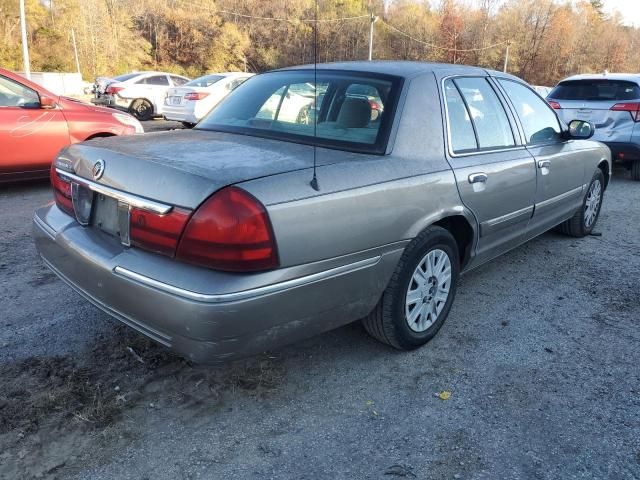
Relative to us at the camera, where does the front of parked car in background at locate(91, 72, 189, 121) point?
facing away from the viewer and to the right of the viewer

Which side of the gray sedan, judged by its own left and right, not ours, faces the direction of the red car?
left

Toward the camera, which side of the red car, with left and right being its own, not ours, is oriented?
right

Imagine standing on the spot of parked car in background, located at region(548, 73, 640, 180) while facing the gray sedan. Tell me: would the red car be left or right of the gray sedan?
right

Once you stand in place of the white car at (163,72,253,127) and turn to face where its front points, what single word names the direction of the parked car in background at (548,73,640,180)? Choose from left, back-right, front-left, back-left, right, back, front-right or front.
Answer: right

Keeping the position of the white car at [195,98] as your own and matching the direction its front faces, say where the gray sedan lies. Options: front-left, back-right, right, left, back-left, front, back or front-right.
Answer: back-right

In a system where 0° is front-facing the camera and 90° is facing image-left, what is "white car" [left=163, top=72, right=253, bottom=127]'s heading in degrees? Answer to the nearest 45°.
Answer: approximately 225°

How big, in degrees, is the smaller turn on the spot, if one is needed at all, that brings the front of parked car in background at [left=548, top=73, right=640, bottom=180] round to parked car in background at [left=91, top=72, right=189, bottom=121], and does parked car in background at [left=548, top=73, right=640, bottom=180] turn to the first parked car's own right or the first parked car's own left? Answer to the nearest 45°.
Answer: approximately 135° to the first parked car's own left

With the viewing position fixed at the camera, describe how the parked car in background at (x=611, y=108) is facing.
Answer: facing away from the viewer and to the right of the viewer

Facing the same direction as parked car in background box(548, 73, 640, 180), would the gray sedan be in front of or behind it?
behind
